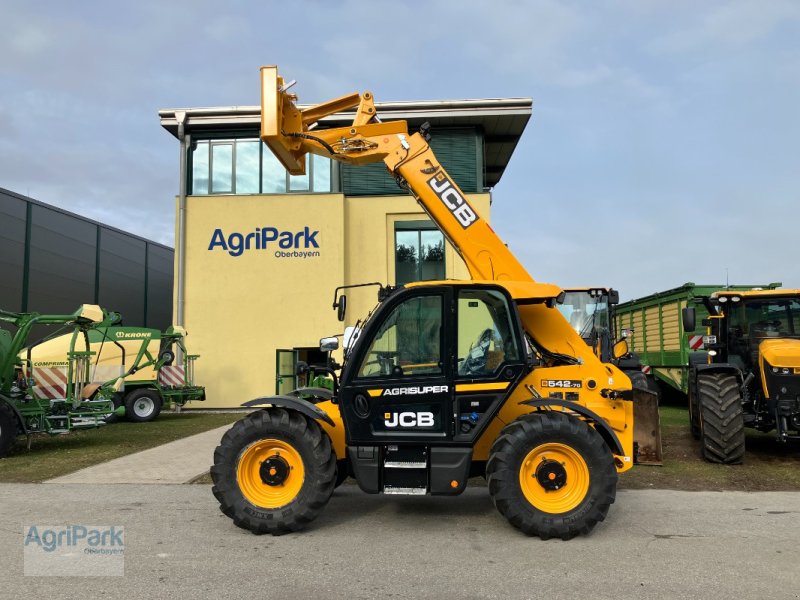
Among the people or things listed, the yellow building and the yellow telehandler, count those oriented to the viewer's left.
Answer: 1

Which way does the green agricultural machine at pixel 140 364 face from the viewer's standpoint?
to the viewer's left

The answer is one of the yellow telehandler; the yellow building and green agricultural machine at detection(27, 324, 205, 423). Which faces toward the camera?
the yellow building

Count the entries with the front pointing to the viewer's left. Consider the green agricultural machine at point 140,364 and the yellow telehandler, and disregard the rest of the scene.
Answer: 2

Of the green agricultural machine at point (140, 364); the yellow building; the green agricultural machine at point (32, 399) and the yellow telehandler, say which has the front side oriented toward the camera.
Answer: the yellow building

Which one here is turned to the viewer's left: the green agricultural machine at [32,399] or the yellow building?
the green agricultural machine

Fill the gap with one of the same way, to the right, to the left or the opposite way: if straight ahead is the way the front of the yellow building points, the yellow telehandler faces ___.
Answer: to the right

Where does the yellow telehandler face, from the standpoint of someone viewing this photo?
facing to the left of the viewer

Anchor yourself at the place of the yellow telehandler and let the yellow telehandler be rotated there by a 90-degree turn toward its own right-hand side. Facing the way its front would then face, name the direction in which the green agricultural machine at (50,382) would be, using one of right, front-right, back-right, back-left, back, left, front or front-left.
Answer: front-left

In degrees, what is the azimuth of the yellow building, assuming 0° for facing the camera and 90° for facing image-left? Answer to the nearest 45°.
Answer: approximately 0°

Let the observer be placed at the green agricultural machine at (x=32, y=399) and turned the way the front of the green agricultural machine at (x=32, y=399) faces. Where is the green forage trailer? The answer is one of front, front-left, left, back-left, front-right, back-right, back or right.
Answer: back

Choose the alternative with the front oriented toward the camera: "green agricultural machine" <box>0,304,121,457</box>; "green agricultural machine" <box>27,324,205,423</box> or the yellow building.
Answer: the yellow building

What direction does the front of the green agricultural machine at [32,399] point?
to the viewer's left
